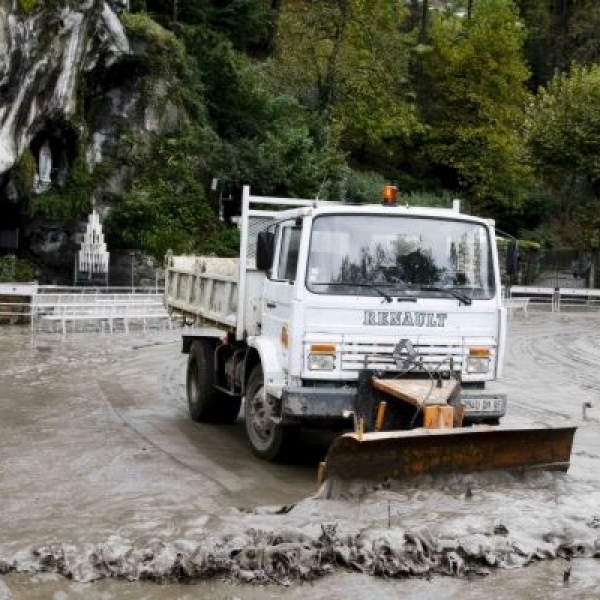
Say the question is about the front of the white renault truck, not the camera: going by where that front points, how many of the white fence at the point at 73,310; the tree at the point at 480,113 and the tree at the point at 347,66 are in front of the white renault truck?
0

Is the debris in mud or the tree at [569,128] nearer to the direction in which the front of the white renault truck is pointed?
the debris in mud

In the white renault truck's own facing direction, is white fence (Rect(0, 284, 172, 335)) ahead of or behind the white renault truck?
behind

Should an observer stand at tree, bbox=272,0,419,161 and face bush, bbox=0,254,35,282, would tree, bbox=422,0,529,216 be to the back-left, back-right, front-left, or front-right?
back-left

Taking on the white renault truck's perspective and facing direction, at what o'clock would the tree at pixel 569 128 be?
The tree is roughly at 8 o'clock from the white renault truck.

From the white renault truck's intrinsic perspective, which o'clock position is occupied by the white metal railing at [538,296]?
The white metal railing is roughly at 8 o'clock from the white renault truck.

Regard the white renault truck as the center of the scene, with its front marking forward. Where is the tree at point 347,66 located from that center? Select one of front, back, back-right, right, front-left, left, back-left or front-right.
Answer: back-left

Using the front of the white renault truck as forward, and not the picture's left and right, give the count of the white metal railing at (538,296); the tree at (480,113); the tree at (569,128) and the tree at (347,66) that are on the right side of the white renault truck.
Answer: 0

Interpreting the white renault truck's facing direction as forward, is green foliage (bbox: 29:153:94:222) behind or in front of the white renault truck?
behind

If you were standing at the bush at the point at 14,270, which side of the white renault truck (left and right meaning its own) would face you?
back
